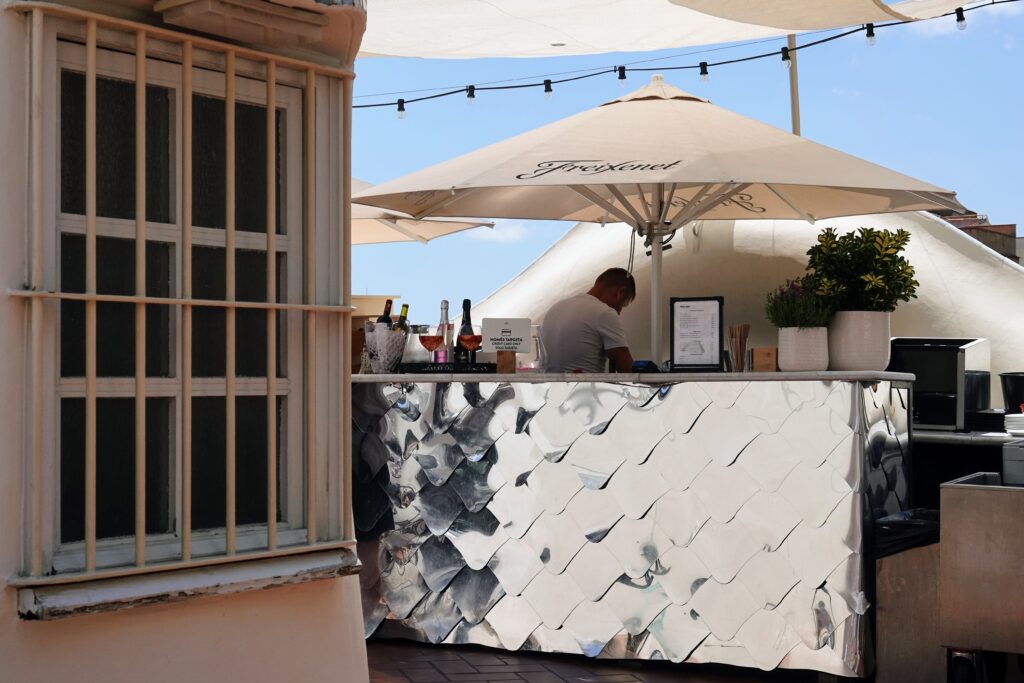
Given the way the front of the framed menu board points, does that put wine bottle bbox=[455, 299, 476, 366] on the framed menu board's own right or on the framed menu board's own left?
on the framed menu board's own right

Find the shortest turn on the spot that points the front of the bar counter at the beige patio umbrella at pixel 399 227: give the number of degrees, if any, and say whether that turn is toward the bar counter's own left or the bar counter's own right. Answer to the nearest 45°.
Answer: approximately 135° to the bar counter's own right

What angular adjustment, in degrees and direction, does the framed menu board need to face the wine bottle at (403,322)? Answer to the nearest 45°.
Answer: approximately 90° to its right

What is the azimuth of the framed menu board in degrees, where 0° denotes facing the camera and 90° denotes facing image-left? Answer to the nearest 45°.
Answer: approximately 0°

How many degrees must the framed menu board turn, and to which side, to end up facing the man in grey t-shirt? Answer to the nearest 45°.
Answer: approximately 135° to its right
